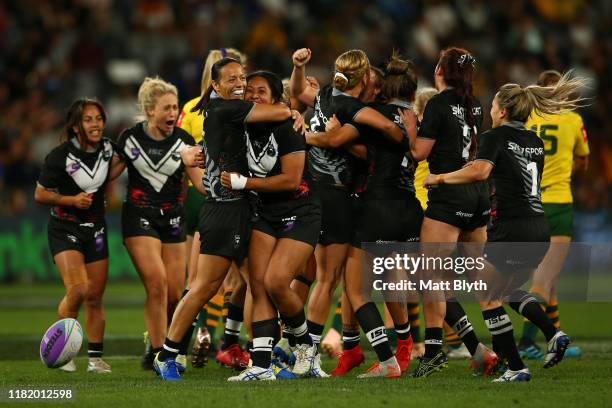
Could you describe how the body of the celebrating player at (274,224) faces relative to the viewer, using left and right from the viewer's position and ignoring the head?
facing the viewer and to the left of the viewer

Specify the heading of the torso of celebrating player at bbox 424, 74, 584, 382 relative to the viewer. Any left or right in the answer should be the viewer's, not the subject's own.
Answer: facing away from the viewer and to the left of the viewer

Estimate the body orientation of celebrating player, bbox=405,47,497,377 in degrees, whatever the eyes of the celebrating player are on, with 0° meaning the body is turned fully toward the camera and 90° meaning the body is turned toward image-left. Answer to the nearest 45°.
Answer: approximately 135°

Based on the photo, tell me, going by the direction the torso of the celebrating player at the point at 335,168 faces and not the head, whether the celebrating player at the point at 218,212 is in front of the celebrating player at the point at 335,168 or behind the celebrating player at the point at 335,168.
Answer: behind

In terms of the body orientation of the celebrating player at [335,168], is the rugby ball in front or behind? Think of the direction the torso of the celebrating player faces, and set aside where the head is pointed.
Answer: behind

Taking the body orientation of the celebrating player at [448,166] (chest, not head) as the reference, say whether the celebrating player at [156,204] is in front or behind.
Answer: in front

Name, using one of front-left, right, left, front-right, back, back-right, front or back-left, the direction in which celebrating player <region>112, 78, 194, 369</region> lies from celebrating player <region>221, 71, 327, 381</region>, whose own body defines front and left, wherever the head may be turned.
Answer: right

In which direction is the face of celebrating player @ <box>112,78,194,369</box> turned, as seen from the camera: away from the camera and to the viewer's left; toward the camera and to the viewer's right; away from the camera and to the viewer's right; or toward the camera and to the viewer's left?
toward the camera and to the viewer's right

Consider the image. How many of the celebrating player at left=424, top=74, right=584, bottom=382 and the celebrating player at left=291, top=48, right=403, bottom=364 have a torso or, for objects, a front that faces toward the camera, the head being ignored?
0

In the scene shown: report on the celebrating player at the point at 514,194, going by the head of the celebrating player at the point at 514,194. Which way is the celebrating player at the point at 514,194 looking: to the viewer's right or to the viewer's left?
to the viewer's left
